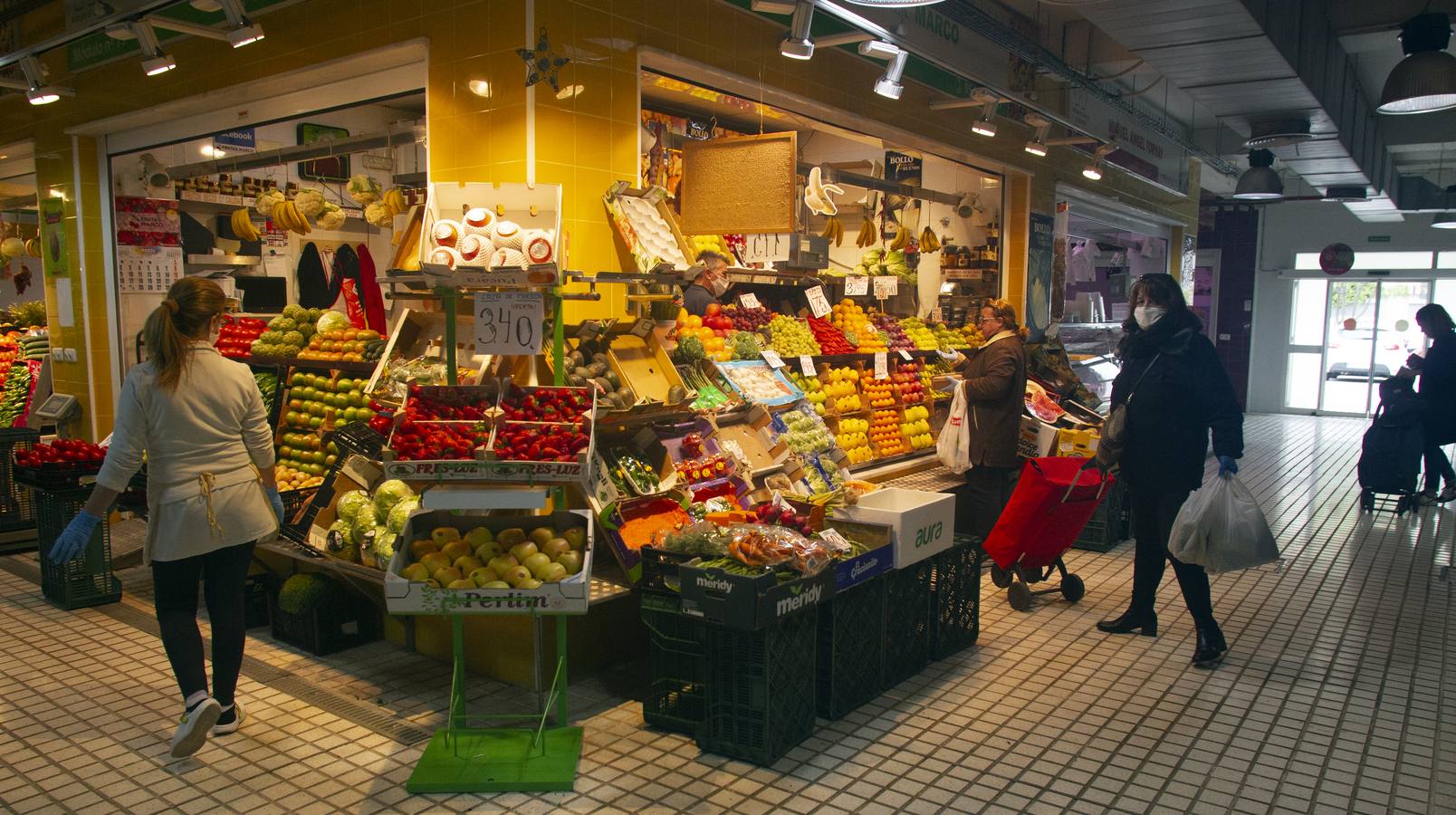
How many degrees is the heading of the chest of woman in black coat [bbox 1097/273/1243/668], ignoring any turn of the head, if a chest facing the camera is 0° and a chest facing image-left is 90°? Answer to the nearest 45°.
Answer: approximately 45°

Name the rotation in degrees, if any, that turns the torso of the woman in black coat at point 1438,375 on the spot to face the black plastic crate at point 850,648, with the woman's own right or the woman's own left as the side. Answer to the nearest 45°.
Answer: approximately 90° to the woman's own left

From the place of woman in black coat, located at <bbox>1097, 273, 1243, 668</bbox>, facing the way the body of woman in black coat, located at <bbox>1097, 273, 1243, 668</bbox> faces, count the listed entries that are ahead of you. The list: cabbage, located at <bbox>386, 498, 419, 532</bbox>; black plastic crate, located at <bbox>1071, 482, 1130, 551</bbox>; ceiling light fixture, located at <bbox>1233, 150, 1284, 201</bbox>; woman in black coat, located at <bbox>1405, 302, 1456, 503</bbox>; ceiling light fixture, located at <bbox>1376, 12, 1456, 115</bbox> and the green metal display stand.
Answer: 2

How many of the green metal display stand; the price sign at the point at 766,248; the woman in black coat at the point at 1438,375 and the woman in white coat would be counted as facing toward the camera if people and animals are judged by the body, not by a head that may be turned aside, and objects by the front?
2

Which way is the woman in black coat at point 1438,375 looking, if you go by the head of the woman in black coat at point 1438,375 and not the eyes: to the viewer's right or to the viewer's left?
to the viewer's left

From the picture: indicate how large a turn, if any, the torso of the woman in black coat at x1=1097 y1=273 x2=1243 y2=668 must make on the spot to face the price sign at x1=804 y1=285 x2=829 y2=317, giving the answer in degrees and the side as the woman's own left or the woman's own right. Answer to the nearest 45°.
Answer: approximately 90° to the woman's own right

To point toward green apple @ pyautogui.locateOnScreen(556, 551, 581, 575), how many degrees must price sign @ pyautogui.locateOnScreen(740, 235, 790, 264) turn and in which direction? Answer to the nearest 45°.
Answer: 0° — it already faces it

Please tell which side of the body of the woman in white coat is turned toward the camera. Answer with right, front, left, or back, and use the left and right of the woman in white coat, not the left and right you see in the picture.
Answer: back

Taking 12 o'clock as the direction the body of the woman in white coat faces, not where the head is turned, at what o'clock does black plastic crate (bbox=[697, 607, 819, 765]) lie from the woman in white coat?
The black plastic crate is roughly at 4 o'clock from the woman in white coat.

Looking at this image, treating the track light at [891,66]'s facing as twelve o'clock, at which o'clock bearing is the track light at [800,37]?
the track light at [800,37] is roughly at 10 o'clock from the track light at [891,66].

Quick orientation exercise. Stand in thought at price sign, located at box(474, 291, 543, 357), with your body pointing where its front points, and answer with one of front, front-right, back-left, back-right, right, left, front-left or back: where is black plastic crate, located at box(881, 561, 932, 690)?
left

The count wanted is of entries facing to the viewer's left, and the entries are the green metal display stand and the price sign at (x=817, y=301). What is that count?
0

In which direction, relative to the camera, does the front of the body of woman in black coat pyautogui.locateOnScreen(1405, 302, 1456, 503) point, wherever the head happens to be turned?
to the viewer's left
